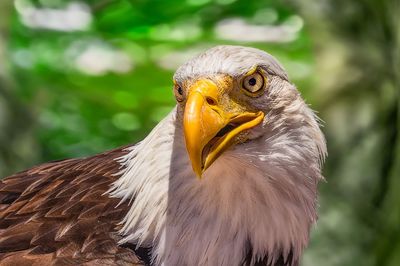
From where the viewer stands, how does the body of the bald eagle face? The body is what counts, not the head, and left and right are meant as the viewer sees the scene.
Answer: facing the viewer and to the right of the viewer
